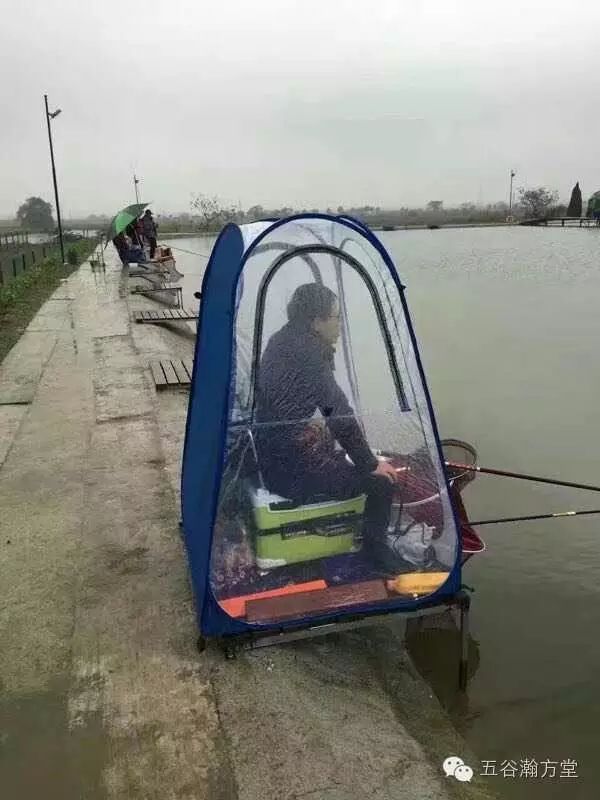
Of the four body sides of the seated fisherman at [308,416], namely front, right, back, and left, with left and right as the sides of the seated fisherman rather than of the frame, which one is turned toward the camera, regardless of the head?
right

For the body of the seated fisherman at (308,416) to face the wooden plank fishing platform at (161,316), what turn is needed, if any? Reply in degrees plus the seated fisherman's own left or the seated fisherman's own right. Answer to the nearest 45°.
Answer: approximately 90° to the seated fisherman's own left

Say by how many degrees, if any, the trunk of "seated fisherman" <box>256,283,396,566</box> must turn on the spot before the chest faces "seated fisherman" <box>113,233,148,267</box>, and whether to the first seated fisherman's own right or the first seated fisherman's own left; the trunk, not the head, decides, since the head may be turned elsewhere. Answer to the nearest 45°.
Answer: approximately 90° to the first seated fisherman's own left

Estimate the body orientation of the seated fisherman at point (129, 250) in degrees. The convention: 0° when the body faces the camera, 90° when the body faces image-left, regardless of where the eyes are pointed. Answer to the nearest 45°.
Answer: approximately 270°

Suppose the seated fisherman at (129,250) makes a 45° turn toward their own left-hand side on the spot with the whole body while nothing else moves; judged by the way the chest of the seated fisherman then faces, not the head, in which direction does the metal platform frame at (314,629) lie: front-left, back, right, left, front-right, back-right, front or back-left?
back-right

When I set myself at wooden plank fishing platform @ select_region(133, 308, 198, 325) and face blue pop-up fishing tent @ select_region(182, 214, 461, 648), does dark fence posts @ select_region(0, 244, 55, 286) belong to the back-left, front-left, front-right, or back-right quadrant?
back-right

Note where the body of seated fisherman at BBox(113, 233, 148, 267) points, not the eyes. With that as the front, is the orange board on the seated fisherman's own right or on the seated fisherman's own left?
on the seated fisherman's own right

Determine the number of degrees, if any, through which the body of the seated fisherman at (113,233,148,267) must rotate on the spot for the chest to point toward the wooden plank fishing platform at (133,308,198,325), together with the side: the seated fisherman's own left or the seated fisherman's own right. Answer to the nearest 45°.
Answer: approximately 90° to the seated fisherman's own right

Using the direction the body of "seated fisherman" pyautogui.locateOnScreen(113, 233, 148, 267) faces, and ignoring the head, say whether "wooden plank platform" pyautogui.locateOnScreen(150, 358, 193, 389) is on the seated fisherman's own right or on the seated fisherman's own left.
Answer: on the seated fisherman's own right

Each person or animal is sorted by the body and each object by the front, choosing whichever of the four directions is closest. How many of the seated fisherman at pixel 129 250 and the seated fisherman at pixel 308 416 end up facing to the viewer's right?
2

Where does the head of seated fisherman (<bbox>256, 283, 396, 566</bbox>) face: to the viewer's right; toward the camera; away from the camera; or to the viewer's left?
to the viewer's right
